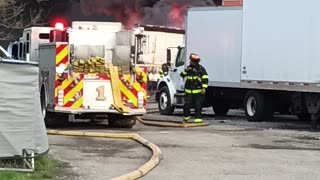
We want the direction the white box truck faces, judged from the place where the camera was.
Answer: facing away from the viewer and to the left of the viewer

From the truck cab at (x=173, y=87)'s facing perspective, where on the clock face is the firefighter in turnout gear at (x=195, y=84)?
The firefighter in turnout gear is roughly at 7 o'clock from the truck cab.

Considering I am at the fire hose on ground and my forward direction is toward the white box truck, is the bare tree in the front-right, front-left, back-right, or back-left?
front-left

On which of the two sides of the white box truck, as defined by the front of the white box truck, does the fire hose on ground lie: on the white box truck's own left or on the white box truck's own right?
on the white box truck's own left

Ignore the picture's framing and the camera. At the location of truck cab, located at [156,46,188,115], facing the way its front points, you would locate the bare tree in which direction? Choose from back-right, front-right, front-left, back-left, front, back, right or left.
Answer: front

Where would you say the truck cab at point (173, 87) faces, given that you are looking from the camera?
facing away from the viewer and to the left of the viewer

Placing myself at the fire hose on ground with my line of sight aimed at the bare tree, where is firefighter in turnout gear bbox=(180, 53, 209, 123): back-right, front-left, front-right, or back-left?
front-right

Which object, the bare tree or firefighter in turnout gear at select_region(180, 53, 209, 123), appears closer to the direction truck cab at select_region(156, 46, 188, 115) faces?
the bare tree

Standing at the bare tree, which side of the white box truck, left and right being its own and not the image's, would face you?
front
